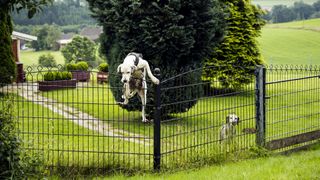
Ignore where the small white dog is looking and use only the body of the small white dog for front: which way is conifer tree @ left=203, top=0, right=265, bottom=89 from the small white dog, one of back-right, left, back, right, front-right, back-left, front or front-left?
back-left

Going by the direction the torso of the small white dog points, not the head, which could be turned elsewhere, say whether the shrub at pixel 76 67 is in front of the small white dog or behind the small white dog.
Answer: behind

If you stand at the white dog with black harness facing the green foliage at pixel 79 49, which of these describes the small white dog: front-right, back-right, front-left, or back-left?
back-right

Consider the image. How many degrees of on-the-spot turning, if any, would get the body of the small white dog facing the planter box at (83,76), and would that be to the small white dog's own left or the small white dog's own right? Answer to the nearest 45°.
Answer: approximately 180°

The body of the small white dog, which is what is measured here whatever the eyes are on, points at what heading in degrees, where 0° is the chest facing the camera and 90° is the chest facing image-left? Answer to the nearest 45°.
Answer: approximately 315°
